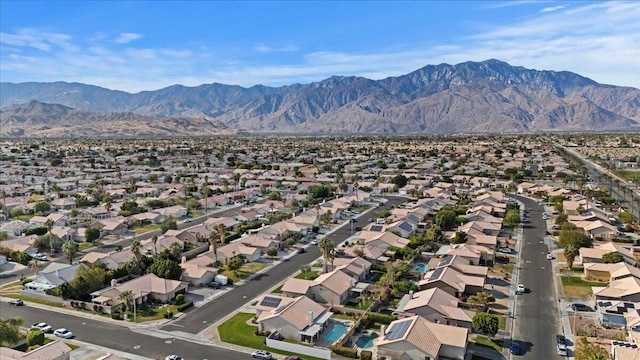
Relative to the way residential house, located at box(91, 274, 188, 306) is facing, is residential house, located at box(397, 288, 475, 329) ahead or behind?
ahead

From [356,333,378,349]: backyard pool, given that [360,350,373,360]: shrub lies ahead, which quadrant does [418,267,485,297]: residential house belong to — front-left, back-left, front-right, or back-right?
back-left

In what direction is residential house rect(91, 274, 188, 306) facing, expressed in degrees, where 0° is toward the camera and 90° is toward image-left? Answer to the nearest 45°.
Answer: approximately 315°

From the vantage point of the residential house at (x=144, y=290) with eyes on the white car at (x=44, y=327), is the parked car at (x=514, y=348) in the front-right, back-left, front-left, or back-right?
back-left

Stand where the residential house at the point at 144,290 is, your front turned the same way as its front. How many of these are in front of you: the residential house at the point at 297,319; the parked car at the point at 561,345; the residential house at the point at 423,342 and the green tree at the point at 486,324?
4

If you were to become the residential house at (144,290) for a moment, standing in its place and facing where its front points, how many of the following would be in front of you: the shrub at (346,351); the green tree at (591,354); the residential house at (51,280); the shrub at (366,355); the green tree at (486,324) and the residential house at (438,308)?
5

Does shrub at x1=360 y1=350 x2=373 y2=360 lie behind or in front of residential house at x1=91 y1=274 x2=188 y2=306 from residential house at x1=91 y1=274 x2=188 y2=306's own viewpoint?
in front

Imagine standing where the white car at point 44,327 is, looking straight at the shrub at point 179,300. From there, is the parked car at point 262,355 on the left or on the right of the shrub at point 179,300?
right

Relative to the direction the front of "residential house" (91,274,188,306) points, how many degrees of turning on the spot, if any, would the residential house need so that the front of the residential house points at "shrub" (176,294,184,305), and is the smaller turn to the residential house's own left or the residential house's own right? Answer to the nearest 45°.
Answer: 0° — it already faces it
